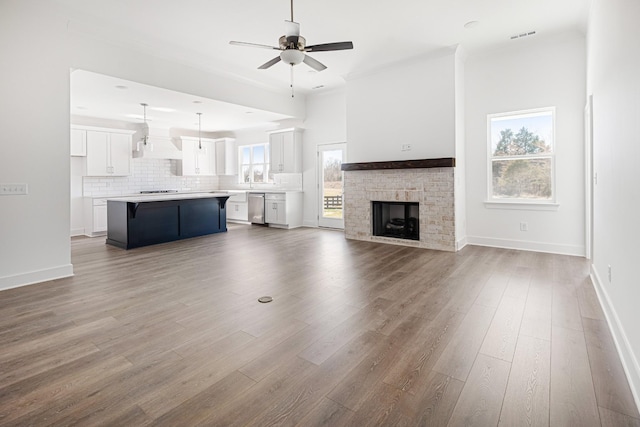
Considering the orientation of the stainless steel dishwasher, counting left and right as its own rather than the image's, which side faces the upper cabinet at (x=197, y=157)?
right

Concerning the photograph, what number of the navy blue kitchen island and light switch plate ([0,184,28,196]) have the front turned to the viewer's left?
0

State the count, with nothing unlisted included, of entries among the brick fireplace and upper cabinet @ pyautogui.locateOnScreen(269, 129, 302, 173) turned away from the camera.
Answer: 0

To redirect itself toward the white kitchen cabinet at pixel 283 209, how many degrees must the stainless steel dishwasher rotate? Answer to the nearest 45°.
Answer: approximately 90° to its left

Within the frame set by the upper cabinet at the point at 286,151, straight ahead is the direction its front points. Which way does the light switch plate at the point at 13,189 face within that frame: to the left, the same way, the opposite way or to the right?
to the left

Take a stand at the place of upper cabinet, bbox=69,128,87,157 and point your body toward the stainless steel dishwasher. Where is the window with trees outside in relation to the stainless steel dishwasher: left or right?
right

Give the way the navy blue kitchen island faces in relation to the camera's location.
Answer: facing the viewer and to the right of the viewer

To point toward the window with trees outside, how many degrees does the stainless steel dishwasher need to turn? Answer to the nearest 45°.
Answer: approximately 90° to its left

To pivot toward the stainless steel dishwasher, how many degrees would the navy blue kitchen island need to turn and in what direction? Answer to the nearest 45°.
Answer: approximately 90° to its left

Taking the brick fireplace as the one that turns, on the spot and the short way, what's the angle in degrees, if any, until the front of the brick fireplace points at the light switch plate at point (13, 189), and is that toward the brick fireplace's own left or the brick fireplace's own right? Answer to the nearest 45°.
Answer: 0° — it already faces it

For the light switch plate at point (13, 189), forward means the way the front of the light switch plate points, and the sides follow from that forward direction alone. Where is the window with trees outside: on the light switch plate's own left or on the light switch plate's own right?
on the light switch plate's own left

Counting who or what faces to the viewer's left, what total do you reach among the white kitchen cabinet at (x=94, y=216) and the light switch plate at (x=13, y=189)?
0

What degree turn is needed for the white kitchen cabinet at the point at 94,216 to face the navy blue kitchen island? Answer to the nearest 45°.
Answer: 0° — it already faces it

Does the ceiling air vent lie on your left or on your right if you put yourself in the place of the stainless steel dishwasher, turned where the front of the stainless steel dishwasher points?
on your left

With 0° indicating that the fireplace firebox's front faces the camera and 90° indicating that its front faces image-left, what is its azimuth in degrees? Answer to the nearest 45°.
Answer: approximately 45°
